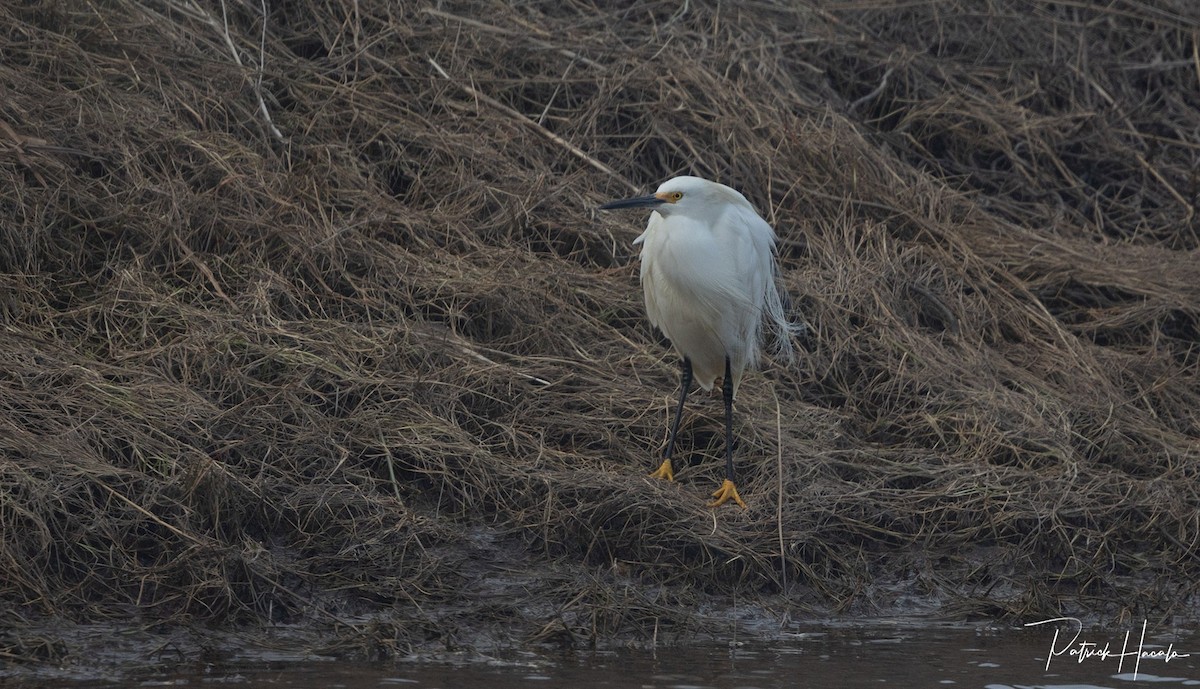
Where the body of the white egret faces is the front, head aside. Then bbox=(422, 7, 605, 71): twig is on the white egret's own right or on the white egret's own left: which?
on the white egret's own right

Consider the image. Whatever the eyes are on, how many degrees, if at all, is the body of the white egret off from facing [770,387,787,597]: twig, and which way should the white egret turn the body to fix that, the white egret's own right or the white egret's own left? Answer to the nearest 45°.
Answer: approximately 90° to the white egret's own left

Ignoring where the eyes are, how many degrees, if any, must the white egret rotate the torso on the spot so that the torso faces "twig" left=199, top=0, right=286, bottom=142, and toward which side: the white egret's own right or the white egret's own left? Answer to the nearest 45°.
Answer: approximately 90° to the white egret's own right

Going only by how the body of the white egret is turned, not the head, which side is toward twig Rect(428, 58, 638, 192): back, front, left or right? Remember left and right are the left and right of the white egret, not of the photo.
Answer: right

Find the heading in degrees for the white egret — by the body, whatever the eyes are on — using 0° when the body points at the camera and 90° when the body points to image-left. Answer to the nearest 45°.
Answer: approximately 45°
